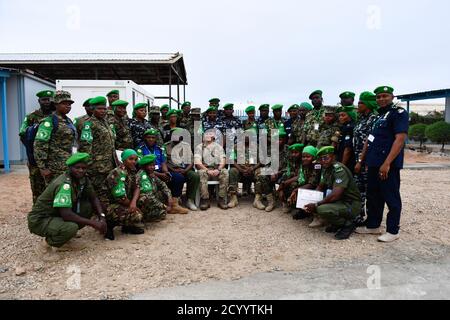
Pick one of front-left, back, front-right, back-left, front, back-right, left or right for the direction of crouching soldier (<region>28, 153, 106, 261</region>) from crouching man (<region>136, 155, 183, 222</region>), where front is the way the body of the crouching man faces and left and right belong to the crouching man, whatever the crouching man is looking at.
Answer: right

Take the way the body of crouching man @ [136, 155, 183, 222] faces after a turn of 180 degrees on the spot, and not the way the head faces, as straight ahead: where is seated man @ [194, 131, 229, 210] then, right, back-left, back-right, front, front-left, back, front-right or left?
right

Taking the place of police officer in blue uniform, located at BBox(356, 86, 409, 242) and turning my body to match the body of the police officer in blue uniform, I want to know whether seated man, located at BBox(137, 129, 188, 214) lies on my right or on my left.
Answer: on my right

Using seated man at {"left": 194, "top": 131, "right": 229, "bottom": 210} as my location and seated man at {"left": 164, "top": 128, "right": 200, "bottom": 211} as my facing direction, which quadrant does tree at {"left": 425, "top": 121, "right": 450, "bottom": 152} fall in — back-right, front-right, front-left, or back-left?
back-right

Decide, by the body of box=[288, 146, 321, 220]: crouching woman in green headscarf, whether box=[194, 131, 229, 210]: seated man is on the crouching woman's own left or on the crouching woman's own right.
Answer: on the crouching woman's own right

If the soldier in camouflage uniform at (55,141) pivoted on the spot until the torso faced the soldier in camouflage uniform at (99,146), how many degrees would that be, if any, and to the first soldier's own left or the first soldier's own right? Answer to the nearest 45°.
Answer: approximately 45° to the first soldier's own left

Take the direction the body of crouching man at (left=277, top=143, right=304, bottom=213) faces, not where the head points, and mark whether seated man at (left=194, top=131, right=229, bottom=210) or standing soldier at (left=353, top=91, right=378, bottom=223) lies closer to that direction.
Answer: the seated man

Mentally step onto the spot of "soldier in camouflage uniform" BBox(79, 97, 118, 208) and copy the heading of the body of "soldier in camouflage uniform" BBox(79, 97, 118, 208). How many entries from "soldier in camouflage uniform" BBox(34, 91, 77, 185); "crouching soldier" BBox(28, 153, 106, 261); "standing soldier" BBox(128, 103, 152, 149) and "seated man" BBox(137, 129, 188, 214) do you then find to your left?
2

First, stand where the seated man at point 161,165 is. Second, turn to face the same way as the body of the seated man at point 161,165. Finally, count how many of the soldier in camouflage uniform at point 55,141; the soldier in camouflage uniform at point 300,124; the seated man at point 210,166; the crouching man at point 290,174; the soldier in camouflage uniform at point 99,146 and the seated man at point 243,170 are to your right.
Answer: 2

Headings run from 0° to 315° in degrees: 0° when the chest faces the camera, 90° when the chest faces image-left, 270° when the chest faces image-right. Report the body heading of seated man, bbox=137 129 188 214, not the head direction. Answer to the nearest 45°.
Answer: approximately 315°
